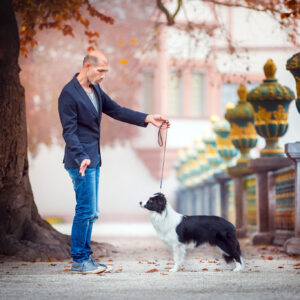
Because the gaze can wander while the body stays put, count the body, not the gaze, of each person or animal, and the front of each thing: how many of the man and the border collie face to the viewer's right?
1

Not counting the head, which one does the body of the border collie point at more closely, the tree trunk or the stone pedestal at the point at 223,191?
the tree trunk

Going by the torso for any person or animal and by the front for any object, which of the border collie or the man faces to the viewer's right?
the man

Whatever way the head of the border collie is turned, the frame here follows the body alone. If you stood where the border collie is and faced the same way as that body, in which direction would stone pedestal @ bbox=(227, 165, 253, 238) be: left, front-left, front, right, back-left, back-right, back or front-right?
right

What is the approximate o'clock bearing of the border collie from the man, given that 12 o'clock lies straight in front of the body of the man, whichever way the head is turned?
The border collie is roughly at 11 o'clock from the man.

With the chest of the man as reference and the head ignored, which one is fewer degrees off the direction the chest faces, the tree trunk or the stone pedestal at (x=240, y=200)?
the stone pedestal

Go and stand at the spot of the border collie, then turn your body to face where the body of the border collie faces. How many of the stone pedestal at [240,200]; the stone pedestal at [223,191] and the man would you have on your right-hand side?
2

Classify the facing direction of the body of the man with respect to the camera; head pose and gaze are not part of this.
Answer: to the viewer's right

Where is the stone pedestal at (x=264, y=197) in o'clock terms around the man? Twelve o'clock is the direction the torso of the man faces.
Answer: The stone pedestal is roughly at 10 o'clock from the man.

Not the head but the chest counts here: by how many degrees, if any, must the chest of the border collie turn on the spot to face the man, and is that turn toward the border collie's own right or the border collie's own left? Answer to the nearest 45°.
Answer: approximately 45° to the border collie's own left

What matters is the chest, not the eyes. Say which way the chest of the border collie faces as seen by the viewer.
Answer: to the viewer's left

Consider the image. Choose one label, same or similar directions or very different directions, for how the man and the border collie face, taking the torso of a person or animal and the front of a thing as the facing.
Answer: very different directions

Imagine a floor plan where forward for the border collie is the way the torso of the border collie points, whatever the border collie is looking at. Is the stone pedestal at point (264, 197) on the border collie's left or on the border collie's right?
on the border collie's right

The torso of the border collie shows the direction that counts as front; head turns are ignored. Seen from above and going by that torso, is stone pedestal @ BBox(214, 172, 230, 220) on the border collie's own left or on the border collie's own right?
on the border collie's own right
